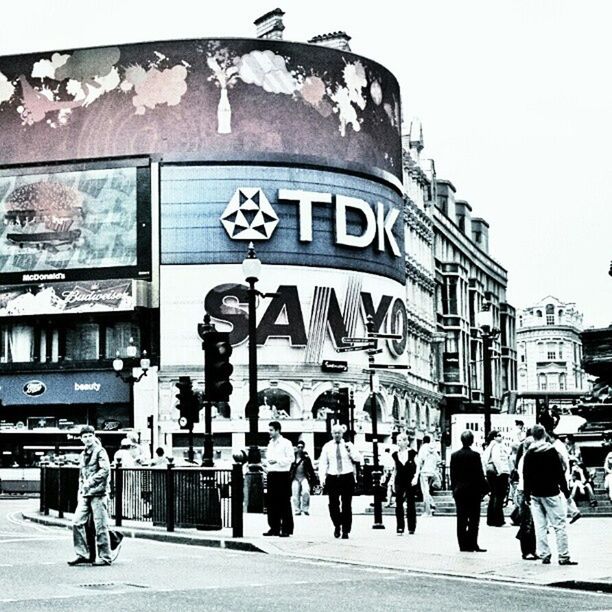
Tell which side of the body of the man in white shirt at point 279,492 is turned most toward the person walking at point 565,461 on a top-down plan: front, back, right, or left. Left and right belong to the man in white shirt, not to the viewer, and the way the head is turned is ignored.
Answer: left

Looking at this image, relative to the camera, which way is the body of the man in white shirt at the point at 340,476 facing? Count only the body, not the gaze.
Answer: toward the camera

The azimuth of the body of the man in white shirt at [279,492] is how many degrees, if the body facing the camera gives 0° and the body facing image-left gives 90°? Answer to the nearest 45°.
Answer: approximately 45°

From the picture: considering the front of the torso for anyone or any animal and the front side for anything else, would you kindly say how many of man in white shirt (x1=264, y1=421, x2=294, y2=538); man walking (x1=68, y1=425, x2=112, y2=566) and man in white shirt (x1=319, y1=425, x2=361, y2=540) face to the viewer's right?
0

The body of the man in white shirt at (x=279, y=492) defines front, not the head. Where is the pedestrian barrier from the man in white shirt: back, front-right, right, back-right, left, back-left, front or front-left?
right

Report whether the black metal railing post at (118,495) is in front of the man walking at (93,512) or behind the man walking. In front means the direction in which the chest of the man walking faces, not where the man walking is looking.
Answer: behind

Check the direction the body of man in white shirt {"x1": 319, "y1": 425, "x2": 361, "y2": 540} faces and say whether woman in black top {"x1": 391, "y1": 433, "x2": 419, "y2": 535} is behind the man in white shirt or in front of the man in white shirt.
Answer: behind

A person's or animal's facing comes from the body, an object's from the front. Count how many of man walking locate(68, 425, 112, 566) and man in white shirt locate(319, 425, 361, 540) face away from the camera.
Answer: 0

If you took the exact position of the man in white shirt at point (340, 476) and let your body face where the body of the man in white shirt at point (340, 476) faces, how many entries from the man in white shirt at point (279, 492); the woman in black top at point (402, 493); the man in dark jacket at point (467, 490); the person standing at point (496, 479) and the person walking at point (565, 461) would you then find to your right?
1

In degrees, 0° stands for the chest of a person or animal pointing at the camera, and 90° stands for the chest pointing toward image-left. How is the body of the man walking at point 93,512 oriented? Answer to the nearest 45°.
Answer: approximately 45°

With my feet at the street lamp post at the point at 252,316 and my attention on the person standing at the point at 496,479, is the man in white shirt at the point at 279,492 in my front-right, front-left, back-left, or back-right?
front-right
